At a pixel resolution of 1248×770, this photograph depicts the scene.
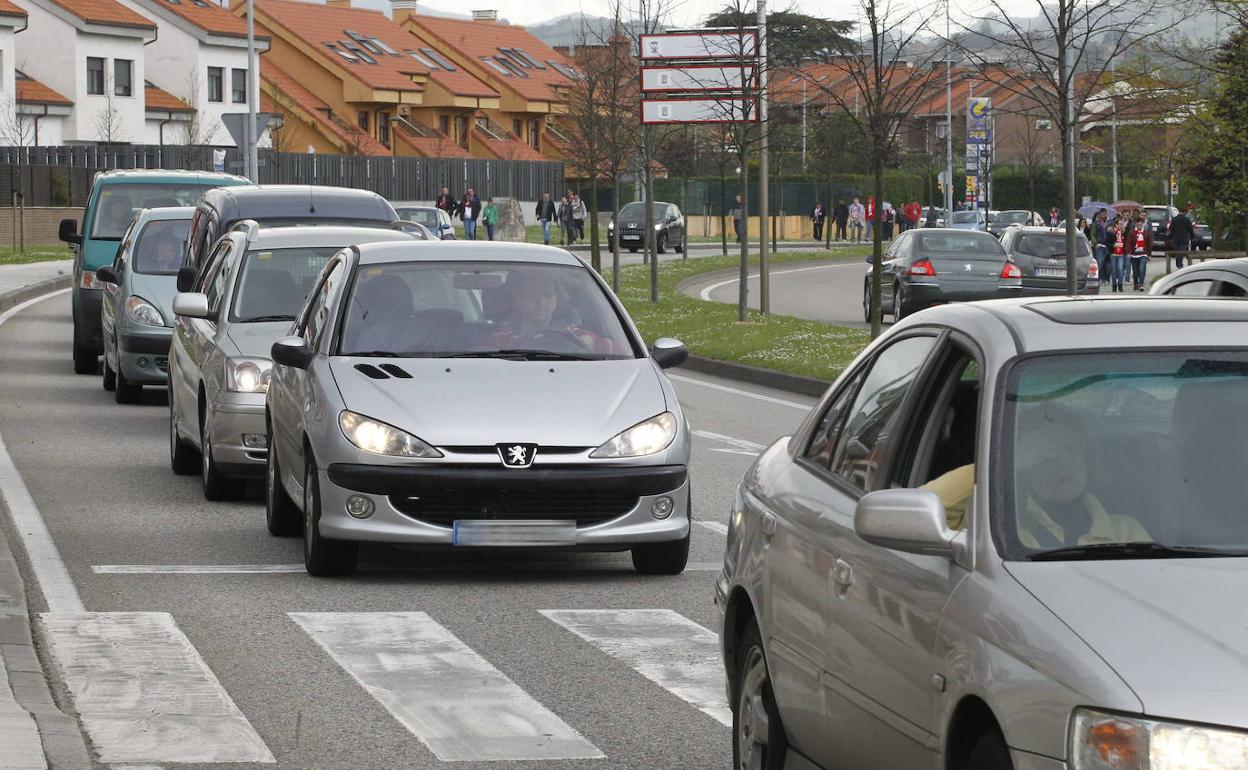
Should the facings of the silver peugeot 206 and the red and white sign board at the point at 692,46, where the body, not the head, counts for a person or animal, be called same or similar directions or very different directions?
same or similar directions

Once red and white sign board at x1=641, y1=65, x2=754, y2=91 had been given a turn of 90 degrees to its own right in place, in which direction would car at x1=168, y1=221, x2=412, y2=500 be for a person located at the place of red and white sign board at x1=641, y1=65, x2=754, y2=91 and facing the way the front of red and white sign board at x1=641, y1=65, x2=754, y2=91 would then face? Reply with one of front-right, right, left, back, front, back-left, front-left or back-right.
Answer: left

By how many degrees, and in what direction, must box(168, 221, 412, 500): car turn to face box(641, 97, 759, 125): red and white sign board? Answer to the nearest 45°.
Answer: approximately 135° to its left

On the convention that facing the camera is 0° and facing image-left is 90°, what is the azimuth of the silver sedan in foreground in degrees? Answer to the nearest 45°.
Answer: approximately 315°

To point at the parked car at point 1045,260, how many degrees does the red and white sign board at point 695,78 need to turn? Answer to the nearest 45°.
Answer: approximately 90° to its left

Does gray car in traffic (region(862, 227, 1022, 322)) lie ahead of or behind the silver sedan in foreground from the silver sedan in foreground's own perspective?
behind

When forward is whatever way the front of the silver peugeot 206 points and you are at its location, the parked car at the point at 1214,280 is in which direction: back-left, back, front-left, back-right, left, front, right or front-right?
left

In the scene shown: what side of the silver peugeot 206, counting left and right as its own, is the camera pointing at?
front

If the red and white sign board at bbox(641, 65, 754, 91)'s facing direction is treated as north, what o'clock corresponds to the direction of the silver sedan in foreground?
The silver sedan in foreground is roughly at 12 o'clock from the red and white sign board.

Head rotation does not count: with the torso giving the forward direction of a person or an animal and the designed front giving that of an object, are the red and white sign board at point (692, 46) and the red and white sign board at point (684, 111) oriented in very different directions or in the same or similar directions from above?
same or similar directions

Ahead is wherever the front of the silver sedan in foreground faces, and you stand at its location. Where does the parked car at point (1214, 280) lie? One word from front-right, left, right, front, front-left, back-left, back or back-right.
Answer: back-left

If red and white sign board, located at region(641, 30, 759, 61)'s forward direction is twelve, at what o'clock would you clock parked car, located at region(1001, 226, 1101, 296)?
The parked car is roughly at 9 o'clock from the red and white sign board.

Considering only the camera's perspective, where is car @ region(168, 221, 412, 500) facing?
facing the viewer and to the right of the viewer

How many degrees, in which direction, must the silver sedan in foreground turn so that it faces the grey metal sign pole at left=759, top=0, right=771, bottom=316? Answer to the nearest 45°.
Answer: approximately 135° to its left

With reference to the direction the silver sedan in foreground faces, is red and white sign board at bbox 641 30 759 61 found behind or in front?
behind

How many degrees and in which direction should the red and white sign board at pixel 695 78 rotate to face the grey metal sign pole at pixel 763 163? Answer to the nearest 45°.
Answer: approximately 45° to its left

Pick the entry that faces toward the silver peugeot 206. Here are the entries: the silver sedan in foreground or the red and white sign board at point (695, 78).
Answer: the red and white sign board
